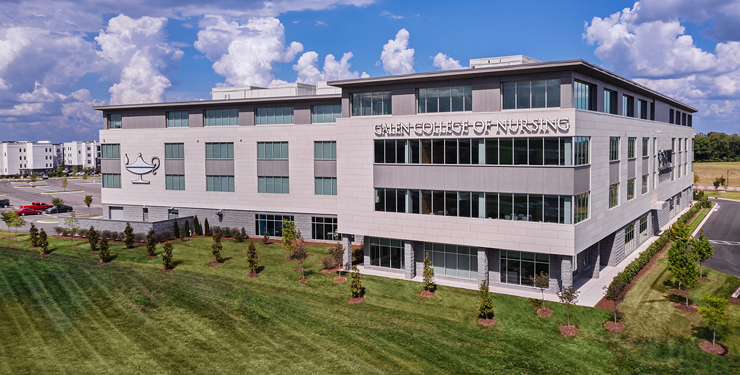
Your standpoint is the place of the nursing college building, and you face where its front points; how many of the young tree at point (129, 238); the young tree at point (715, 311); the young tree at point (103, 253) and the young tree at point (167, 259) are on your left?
1

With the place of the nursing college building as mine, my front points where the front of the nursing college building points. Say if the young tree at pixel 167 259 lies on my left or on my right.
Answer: on my right

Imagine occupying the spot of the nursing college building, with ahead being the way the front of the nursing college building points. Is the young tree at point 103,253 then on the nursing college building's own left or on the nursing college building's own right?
on the nursing college building's own right

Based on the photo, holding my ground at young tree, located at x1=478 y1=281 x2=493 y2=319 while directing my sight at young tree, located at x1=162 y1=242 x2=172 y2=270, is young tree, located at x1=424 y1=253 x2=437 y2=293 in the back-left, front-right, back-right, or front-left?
front-right

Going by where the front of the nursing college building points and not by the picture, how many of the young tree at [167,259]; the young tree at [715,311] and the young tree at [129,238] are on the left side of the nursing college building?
1

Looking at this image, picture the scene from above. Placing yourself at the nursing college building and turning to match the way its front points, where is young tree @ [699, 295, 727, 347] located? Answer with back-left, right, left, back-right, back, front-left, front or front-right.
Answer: left

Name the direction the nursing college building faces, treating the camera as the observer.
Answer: facing the viewer and to the left of the viewer

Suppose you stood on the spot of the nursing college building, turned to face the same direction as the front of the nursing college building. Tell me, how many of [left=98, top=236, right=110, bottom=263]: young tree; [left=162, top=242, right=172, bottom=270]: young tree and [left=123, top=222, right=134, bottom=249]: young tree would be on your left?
0
